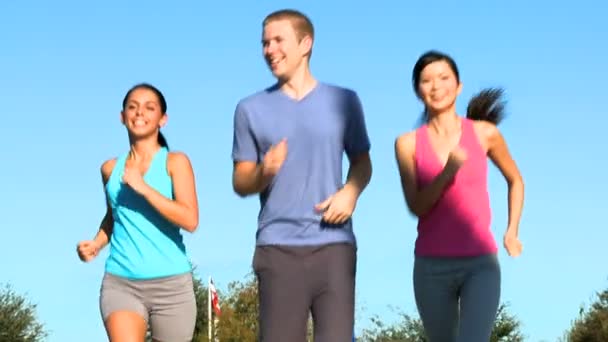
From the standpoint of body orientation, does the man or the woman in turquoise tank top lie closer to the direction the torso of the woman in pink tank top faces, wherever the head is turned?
the man

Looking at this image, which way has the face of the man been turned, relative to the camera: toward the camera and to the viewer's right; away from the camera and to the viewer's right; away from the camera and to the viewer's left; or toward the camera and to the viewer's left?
toward the camera and to the viewer's left

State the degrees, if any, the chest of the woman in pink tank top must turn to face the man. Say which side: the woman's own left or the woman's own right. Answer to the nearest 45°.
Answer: approximately 45° to the woman's own right

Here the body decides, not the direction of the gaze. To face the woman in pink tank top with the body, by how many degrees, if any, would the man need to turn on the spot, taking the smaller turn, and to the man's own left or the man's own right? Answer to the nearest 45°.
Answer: approximately 135° to the man's own left

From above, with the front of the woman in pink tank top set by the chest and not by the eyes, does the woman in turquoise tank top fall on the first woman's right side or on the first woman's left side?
on the first woman's right side

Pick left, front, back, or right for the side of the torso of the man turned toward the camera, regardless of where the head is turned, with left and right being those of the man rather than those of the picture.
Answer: front

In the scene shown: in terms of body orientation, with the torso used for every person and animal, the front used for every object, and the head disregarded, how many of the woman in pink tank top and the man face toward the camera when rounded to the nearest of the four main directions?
2

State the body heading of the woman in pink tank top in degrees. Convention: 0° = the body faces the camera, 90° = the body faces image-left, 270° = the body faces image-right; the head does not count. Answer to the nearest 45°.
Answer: approximately 0°
